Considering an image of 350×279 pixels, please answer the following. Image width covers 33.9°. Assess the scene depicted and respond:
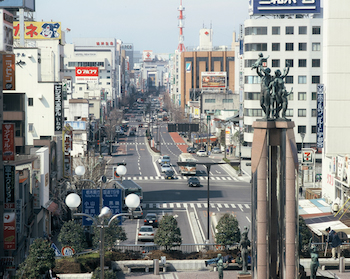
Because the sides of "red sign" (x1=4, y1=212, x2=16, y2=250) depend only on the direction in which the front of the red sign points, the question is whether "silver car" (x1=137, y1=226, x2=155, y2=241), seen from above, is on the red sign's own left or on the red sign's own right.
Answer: on the red sign's own left

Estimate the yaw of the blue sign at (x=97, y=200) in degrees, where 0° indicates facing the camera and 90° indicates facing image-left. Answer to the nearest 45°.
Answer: approximately 0°

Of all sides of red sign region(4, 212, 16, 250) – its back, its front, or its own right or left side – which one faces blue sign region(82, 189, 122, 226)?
left

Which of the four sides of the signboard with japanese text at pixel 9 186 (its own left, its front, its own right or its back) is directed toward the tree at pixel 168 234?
left

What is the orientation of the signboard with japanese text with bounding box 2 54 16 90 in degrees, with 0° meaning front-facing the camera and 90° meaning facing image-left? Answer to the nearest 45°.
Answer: approximately 0°

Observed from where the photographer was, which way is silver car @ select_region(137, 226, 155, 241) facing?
facing away from the viewer

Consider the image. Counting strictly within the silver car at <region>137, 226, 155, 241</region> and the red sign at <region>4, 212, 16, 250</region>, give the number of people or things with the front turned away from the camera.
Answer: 1
